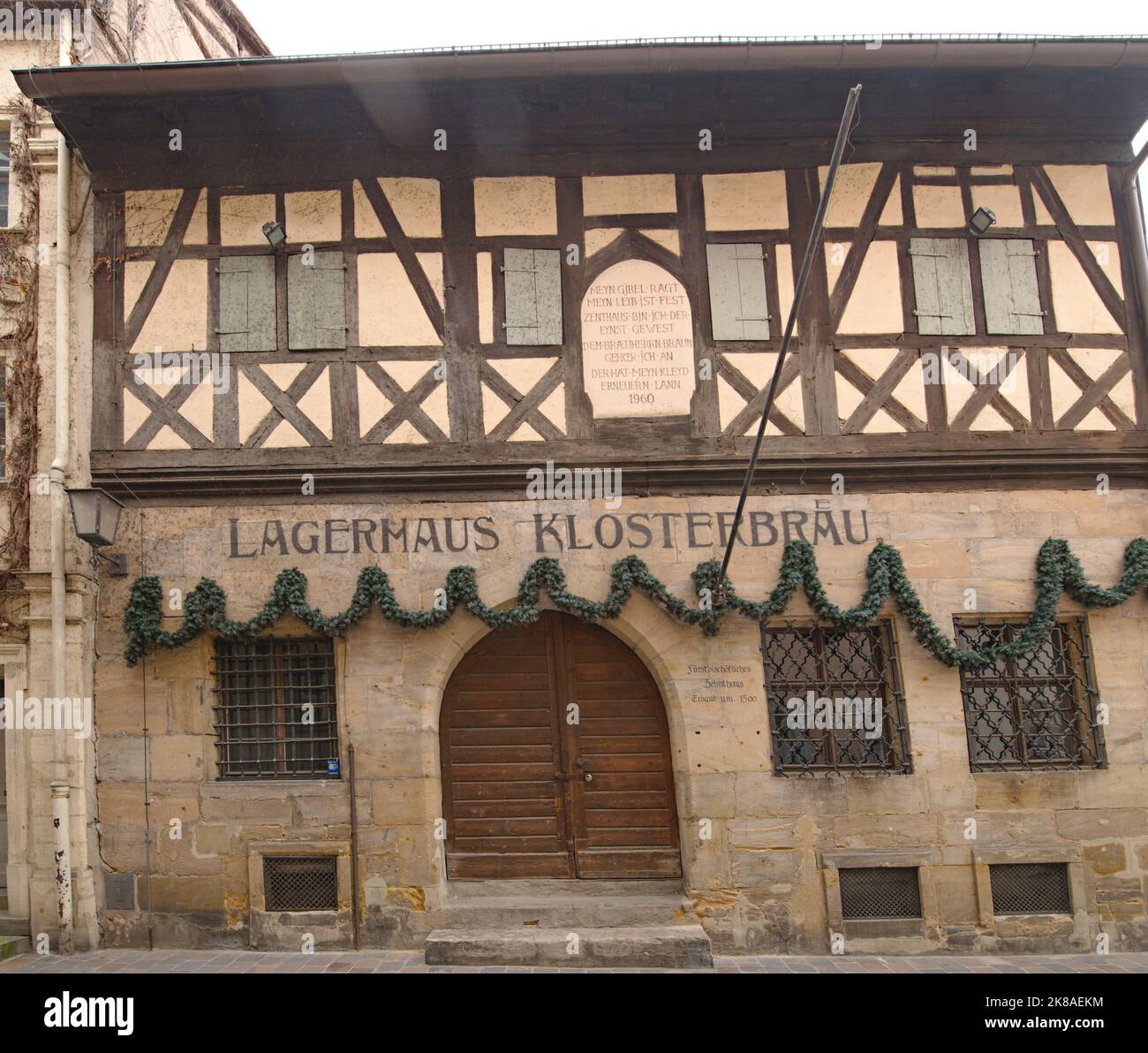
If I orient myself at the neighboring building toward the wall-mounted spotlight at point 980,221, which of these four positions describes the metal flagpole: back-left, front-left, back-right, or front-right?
front-right

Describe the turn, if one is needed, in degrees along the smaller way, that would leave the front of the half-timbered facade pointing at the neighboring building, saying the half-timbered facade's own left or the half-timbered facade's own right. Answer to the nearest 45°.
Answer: approximately 90° to the half-timbered facade's own right

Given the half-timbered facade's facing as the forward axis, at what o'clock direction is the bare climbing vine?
The bare climbing vine is roughly at 3 o'clock from the half-timbered facade.

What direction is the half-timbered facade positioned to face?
toward the camera
